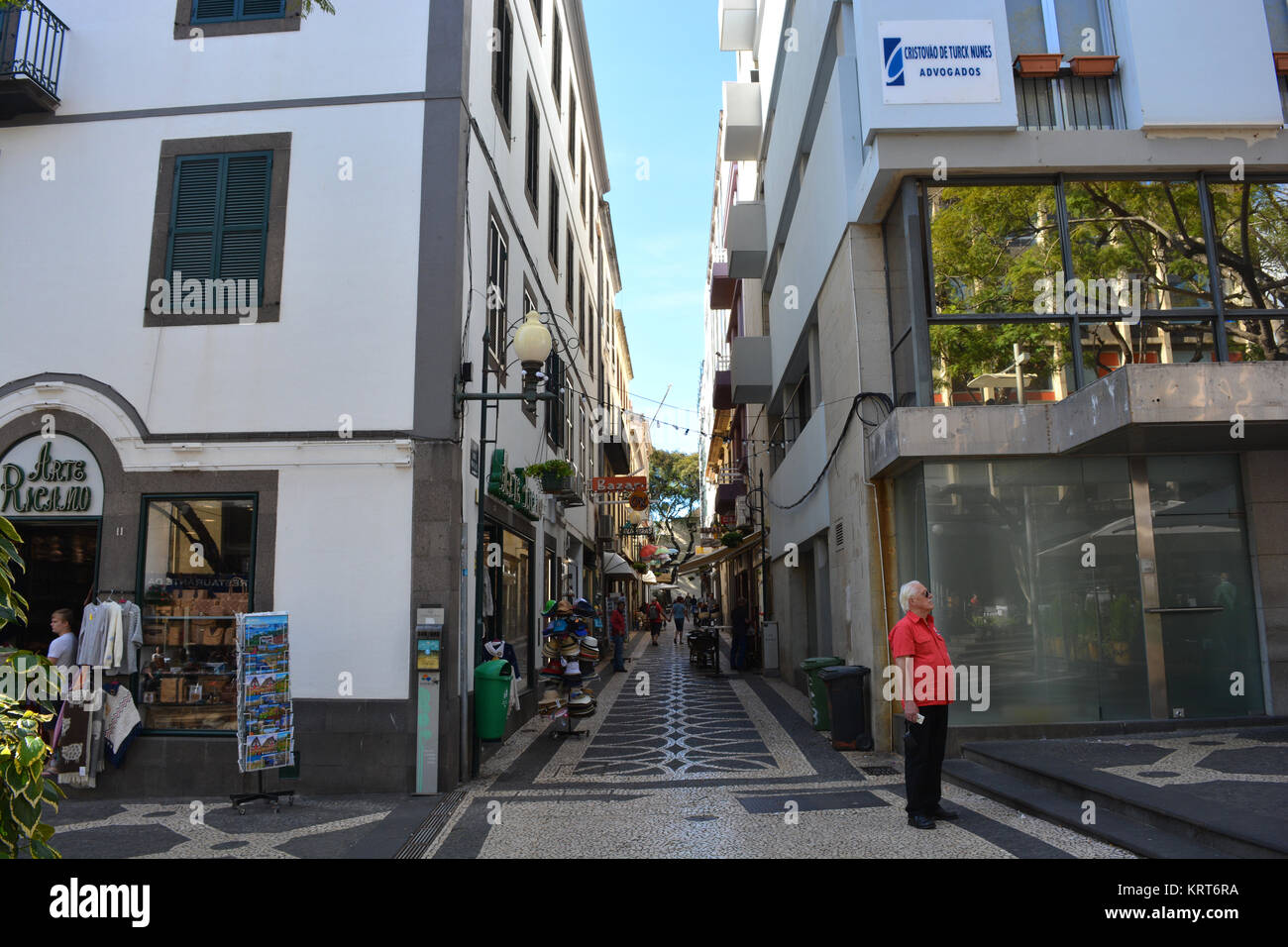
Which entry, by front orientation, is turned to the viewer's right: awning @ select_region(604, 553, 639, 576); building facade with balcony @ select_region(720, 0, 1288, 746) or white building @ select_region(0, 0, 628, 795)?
the awning

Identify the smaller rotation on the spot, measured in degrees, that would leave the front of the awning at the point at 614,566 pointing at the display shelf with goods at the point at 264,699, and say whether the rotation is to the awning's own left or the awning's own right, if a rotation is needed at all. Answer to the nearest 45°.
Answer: approximately 90° to the awning's own right

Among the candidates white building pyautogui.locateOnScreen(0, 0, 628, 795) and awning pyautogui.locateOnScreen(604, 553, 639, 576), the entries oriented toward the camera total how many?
1

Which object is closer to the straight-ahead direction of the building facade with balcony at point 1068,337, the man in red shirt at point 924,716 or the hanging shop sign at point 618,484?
the man in red shirt

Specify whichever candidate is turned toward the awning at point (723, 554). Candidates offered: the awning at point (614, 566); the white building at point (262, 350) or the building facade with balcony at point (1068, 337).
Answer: the awning at point (614, 566)

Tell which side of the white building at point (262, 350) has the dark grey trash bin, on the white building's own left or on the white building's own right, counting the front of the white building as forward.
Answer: on the white building's own left

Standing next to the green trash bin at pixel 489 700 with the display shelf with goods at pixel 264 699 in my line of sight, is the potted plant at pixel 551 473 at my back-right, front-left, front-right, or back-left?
back-right

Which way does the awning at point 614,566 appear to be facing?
to the viewer's right
